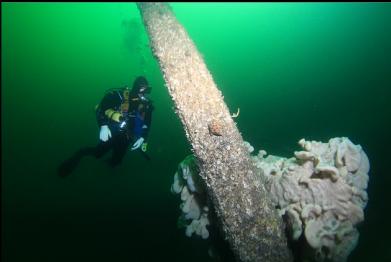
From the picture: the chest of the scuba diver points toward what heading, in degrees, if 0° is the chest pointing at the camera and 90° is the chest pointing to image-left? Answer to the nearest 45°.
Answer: approximately 315°
